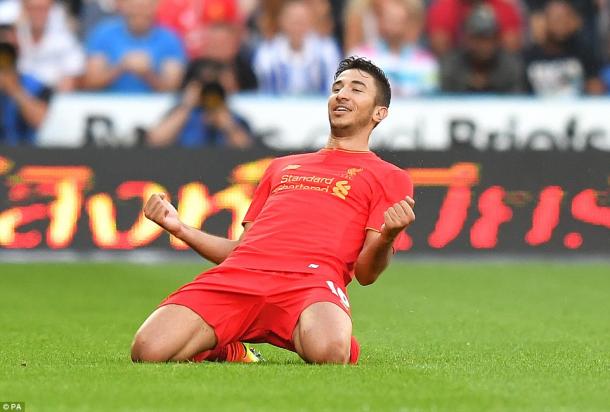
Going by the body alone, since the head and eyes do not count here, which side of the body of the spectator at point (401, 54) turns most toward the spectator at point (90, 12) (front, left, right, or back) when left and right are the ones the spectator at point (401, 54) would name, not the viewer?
right

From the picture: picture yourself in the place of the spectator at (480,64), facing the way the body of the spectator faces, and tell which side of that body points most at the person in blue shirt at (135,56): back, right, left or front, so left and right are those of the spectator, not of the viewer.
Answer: right

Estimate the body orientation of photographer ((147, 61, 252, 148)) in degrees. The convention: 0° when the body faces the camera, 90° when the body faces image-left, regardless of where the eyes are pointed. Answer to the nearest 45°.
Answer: approximately 0°

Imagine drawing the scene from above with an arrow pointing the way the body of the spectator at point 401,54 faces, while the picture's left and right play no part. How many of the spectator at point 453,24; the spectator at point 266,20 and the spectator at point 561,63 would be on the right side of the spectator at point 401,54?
1
